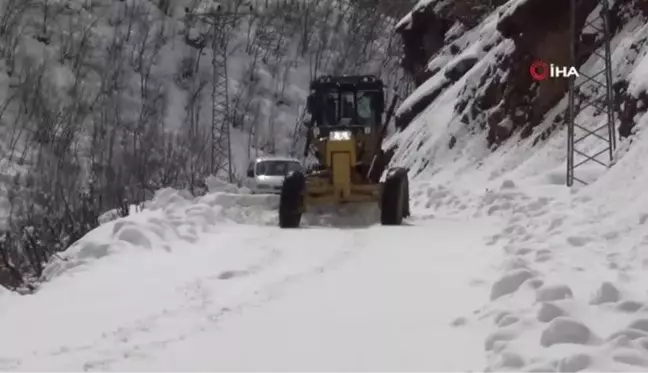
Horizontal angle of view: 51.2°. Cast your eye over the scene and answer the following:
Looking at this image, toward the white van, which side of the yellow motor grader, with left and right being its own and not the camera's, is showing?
back

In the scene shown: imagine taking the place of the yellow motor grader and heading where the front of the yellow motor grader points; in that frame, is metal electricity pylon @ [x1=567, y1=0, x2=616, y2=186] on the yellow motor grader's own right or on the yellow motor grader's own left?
on the yellow motor grader's own left

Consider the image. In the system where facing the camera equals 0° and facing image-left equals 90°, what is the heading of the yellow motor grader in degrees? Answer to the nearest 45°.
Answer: approximately 0°
